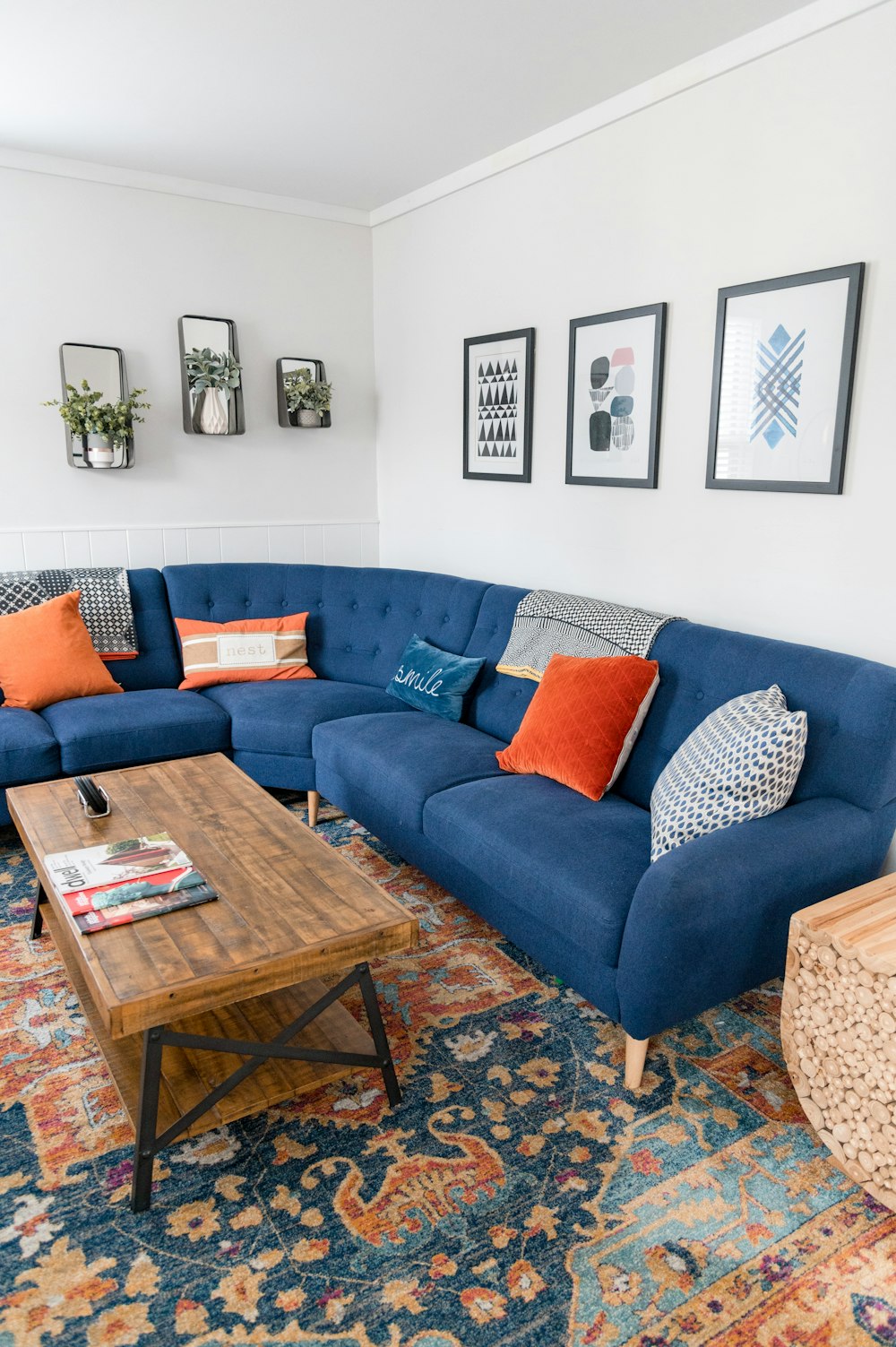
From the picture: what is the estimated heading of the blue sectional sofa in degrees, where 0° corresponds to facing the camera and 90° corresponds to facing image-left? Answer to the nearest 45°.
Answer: approximately 45°

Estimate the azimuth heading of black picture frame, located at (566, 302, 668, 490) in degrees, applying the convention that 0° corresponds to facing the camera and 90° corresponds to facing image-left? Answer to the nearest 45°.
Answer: approximately 45°

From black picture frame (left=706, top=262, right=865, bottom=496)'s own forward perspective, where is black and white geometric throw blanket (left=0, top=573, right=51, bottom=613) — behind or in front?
in front

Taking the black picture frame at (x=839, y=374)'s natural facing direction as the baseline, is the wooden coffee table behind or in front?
in front

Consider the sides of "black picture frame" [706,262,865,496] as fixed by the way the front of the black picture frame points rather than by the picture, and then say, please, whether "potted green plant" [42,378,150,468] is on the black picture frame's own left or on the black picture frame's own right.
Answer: on the black picture frame's own right

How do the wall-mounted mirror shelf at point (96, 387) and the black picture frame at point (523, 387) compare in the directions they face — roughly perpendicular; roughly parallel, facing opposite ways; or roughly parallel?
roughly perpendicular
